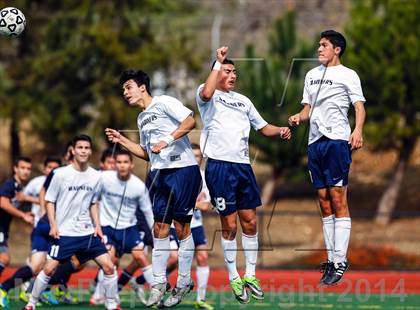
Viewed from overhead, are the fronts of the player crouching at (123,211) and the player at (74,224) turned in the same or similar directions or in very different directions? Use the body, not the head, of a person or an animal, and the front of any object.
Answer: same or similar directions

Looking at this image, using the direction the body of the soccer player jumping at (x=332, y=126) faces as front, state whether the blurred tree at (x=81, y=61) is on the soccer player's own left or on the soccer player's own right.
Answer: on the soccer player's own right

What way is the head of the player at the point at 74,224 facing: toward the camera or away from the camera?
toward the camera

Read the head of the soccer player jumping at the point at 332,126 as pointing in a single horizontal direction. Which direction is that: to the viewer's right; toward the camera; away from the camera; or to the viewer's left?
to the viewer's left

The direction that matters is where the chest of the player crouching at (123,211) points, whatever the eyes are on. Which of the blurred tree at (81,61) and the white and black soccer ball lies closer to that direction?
the white and black soccer ball

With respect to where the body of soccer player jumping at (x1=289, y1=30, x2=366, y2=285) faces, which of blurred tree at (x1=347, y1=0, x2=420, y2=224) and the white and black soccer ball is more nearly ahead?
the white and black soccer ball

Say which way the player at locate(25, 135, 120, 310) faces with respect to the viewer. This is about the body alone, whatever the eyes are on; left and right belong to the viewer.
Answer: facing the viewer

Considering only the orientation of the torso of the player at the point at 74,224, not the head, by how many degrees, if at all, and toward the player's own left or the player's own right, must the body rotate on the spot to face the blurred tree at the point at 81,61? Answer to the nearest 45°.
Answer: approximately 180°

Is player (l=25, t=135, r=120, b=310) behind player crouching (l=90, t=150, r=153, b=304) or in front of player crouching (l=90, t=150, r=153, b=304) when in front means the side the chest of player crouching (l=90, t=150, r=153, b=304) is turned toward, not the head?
in front

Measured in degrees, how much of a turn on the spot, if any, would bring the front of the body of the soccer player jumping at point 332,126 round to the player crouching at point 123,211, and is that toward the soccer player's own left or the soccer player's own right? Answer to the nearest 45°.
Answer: approximately 90° to the soccer player's own right

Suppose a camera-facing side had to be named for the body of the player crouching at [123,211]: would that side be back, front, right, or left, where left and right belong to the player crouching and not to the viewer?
front

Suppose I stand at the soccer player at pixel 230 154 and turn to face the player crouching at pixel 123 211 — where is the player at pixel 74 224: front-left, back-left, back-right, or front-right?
front-left

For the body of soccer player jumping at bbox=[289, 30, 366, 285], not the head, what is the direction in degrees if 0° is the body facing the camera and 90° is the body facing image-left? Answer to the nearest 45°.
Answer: approximately 45°

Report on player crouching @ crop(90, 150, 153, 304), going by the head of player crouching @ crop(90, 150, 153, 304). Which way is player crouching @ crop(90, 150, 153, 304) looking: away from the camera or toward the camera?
toward the camera

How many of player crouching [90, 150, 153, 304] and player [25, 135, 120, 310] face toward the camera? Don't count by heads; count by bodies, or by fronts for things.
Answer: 2
